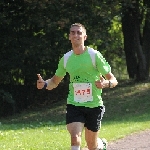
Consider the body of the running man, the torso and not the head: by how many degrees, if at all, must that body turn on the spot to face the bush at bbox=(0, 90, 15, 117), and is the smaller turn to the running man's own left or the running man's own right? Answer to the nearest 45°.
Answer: approximately 180°

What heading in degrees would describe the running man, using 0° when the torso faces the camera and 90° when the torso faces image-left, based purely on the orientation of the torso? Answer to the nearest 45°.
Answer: approximately 0°

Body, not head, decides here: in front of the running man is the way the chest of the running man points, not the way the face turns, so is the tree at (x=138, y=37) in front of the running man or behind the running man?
behind
